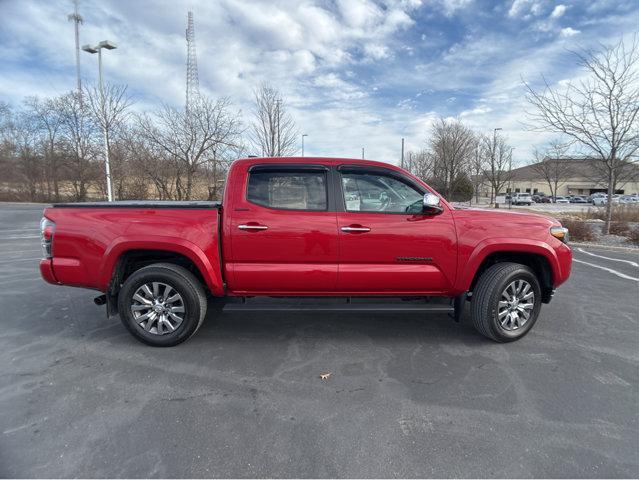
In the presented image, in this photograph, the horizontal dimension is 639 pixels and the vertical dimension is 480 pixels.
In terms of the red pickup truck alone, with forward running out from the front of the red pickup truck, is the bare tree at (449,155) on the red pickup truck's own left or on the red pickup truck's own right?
on the red pickup truck's own left

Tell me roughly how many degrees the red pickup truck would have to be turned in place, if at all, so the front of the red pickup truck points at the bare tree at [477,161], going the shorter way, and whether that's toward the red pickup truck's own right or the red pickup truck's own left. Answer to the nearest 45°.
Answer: approximately 45° to the red pickup truck's own left

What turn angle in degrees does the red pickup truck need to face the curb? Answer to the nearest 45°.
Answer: approximately 45° to its left

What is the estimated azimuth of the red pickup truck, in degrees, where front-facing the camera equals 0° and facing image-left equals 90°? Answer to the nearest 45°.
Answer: approximately 270°
